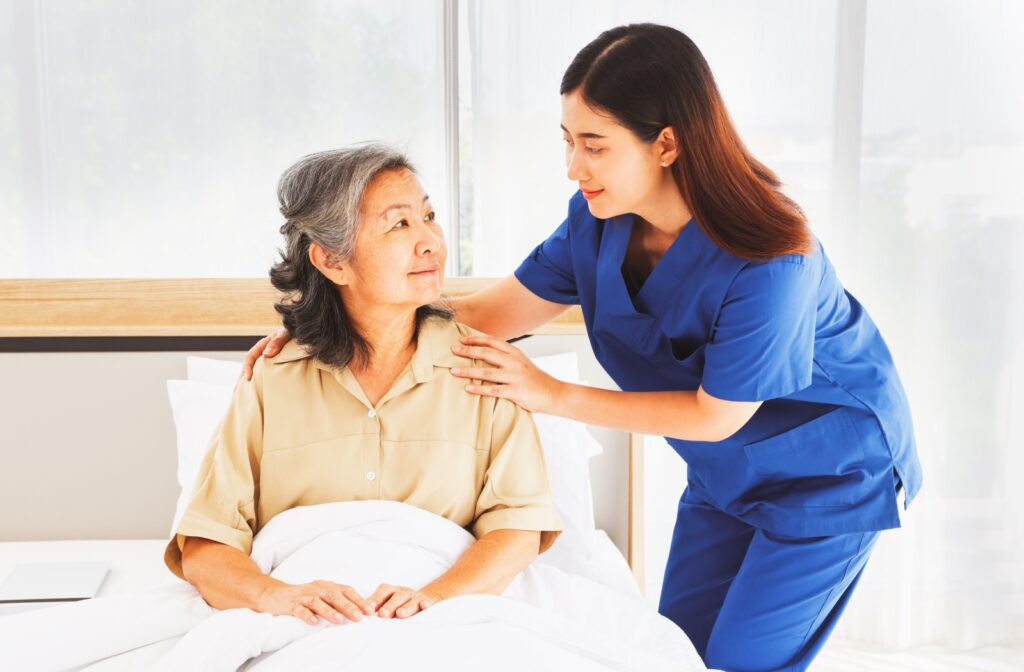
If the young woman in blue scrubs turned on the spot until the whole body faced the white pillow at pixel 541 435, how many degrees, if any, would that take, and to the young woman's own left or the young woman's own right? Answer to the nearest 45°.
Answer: approximately 90° to the young woman's own right

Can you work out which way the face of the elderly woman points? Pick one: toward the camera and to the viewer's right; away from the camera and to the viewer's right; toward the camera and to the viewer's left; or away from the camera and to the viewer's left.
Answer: toward the camera and to the viewer's right

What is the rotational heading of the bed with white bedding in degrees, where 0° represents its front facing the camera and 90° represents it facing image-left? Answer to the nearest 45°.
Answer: approximately 0°

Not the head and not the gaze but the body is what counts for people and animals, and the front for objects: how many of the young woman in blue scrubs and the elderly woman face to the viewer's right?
0

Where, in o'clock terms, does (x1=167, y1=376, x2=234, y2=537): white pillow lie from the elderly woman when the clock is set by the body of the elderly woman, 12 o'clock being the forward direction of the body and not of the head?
The white pillow is roughly at 5 o'clock from the elderly woman.
